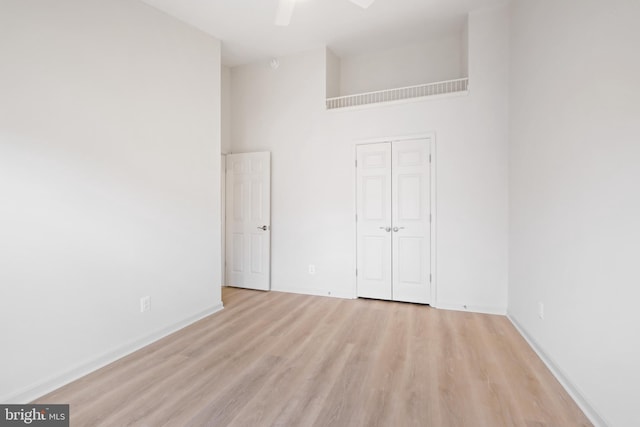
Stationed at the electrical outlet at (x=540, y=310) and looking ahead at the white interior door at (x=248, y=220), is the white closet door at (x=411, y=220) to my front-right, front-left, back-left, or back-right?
front-right

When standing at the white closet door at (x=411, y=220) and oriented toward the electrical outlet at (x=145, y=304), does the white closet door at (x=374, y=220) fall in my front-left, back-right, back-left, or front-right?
front-right

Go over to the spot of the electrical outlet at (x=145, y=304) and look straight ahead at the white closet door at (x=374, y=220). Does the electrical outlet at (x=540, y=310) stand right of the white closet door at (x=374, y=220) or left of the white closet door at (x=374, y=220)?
right

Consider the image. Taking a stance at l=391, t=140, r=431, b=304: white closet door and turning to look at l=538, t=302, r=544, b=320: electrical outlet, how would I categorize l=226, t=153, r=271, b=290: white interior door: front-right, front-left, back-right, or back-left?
back-right

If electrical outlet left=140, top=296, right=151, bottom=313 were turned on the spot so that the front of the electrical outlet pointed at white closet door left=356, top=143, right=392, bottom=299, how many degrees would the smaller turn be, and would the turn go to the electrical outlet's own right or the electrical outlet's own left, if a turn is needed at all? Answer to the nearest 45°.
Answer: approximately 45° to the electrical outlet's own left

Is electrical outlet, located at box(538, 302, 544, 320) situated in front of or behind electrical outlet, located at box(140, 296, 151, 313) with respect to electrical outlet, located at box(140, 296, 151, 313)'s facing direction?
in front

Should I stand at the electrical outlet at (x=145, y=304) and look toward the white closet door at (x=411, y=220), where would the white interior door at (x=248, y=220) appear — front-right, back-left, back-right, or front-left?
front-left

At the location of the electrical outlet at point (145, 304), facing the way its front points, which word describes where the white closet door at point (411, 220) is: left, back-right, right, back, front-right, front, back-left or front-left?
front-left

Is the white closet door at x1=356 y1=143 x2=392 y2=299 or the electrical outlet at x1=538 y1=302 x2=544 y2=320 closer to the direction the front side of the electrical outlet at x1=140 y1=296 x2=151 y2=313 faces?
the electrical outlet

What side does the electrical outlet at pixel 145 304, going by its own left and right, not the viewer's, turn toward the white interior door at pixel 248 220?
left

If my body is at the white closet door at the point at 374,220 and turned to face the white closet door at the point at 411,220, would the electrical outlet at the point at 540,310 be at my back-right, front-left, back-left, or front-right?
front-right

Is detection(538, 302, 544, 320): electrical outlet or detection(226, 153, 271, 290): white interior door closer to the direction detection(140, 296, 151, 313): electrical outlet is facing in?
the electrical outlet

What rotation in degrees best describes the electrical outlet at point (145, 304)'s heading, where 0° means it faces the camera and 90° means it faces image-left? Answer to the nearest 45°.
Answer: approximately 315°

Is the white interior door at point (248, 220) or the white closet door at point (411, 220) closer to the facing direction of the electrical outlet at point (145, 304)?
the white closet door
